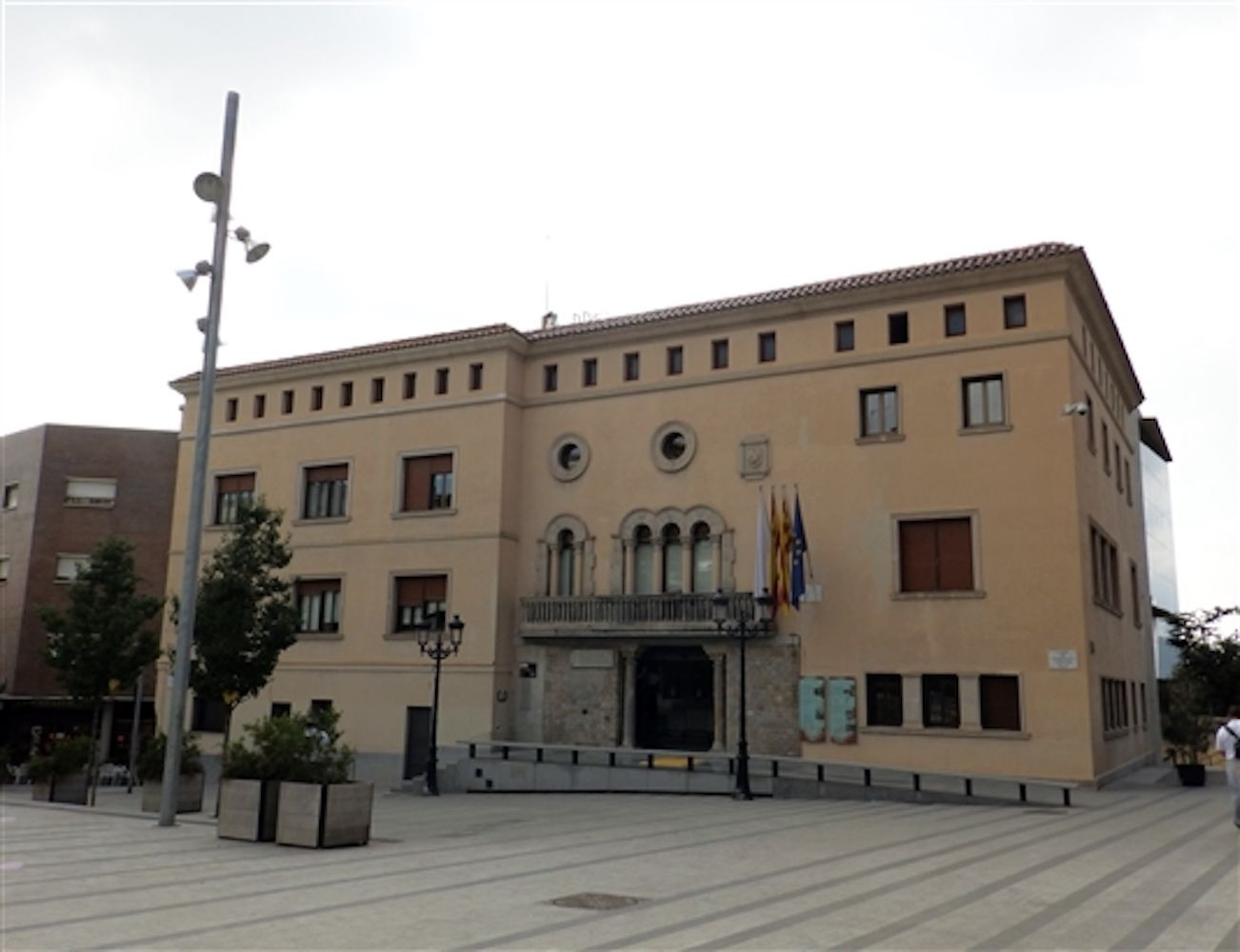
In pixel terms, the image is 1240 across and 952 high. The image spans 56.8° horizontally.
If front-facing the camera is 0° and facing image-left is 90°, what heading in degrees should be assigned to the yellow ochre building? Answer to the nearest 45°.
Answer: approximately 45°

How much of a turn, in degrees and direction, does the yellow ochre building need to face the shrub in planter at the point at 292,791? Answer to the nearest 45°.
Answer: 0° — it already faces it

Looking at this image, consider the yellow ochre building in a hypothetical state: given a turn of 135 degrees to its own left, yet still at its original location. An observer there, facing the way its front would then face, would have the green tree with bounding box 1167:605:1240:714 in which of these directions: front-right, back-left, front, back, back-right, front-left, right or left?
front

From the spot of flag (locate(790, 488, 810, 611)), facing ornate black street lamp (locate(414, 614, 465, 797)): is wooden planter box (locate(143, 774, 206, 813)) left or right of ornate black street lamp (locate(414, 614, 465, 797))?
left

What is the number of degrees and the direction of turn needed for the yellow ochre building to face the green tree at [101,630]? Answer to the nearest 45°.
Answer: approximately 45° to its right

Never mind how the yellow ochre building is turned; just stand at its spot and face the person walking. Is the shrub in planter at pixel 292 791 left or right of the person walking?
right

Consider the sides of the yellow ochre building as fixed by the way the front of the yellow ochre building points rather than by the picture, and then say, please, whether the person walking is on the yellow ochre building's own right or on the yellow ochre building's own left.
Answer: on the yellow ochre building's own left

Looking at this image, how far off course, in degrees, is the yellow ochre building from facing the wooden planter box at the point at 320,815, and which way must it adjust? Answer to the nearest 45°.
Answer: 0° — it already faces it
